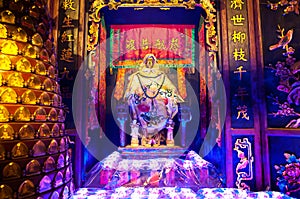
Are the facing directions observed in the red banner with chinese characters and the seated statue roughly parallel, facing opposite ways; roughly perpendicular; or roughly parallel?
roughly parallel

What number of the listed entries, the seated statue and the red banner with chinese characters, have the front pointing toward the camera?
2

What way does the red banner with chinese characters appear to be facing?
toward the camera
